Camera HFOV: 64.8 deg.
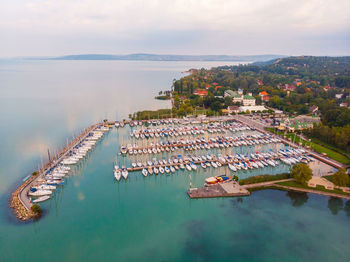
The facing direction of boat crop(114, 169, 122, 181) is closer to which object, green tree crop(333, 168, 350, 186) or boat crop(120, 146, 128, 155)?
the green tree

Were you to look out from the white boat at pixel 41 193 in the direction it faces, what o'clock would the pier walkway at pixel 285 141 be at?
The pier walkway is roughly at 12 o'clock from the white boat.

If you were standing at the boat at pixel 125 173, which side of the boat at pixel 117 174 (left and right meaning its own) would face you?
left

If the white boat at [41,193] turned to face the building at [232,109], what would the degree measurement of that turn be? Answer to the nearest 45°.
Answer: approximately 45° to its left

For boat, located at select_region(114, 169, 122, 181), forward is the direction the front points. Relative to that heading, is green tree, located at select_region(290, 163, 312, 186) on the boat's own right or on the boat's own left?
on the boat's own left

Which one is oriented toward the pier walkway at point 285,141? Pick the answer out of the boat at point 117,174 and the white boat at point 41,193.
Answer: the white boat

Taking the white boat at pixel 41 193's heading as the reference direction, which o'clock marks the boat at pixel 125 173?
The boat is roughly at 12 o'clock from the white boat.

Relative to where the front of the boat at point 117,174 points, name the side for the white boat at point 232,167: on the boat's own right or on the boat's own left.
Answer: on the boat's own left

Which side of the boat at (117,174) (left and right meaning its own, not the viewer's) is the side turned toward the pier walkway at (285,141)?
left

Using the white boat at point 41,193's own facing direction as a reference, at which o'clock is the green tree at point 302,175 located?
The green tree is roughly at 1 o'clock from the white boat.

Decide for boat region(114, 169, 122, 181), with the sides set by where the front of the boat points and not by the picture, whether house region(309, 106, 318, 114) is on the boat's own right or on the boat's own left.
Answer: on the boat's own left
